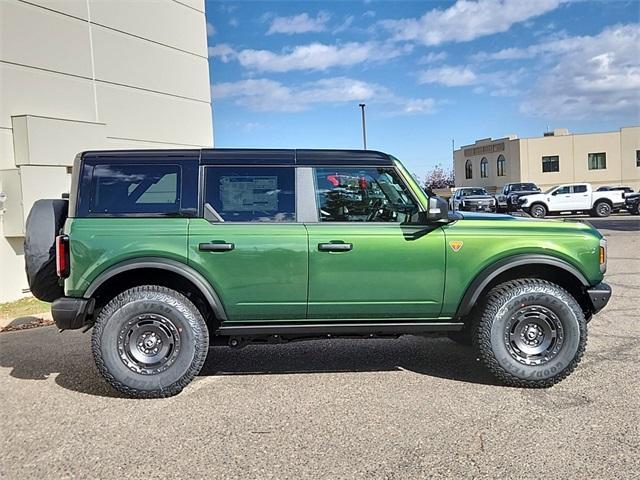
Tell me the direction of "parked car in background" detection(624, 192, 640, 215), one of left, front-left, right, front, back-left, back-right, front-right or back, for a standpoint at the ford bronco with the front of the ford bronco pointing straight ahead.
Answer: front-left

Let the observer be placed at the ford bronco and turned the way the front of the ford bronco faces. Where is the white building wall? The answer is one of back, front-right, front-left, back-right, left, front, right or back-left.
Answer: back-left

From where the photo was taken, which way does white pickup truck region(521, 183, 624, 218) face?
to the viewer's left

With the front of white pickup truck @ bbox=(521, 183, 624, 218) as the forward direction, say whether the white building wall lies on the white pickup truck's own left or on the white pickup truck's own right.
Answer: on the white pickup truck's own left

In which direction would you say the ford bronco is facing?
to the viewer's right

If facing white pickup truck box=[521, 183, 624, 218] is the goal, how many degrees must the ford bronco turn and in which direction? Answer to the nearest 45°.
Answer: approximately 45° to its left

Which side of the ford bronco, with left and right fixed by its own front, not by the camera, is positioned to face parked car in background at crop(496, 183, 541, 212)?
left

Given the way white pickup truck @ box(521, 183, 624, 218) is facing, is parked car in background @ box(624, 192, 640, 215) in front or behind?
behind

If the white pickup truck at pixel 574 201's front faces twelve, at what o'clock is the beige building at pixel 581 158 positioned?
The beige building is roughly at 3 o'clock from the white pickup truck.

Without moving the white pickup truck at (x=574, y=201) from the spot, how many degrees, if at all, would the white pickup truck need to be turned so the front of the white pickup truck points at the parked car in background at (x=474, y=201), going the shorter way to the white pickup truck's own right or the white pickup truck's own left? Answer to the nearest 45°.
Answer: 0° — it already faces it

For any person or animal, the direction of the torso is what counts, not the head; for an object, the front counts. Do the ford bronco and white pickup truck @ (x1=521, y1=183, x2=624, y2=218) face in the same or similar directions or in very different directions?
very different directions
